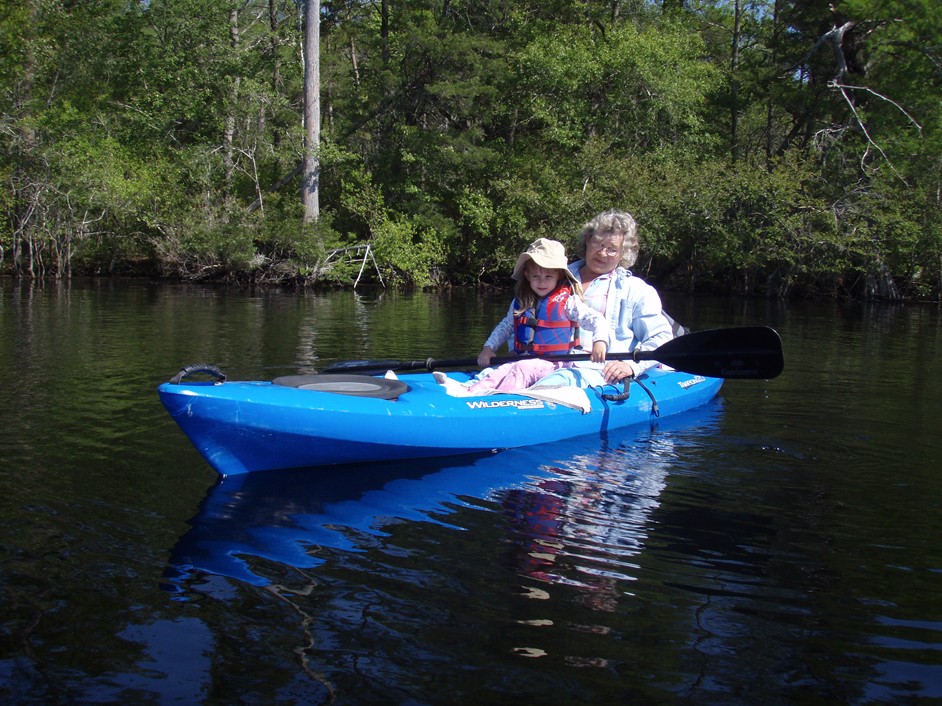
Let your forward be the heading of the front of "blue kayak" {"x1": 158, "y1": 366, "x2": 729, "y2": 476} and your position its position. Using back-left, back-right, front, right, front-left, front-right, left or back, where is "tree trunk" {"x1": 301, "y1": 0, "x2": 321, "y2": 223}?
back-right

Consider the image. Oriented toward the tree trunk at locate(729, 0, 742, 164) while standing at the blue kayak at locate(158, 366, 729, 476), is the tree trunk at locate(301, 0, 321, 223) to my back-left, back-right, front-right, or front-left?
front-left

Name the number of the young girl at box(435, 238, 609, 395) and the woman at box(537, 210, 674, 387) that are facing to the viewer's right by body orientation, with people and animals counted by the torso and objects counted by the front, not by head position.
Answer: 0

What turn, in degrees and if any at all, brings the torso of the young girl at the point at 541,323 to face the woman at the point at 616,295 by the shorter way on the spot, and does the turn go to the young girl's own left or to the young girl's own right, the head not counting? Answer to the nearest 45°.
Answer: approximately 180°

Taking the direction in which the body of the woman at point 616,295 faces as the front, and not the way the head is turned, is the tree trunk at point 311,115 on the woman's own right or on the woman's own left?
on the woman's own right

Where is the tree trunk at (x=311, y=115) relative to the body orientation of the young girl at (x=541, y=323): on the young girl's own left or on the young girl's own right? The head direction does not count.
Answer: on the young girl's own right

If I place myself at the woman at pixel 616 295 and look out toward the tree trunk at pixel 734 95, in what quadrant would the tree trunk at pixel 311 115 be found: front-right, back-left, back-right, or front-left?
front-left

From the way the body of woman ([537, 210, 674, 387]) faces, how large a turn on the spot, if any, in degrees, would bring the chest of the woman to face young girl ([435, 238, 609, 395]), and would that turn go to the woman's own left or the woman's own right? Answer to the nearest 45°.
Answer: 0° — they already face them

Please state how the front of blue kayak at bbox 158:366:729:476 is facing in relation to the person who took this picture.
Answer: facing the viewer and to the left of the viewer
